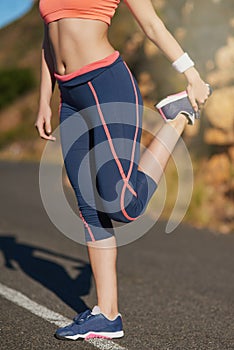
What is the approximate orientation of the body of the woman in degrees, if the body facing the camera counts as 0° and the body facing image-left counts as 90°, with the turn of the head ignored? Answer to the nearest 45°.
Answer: approximately 45°
